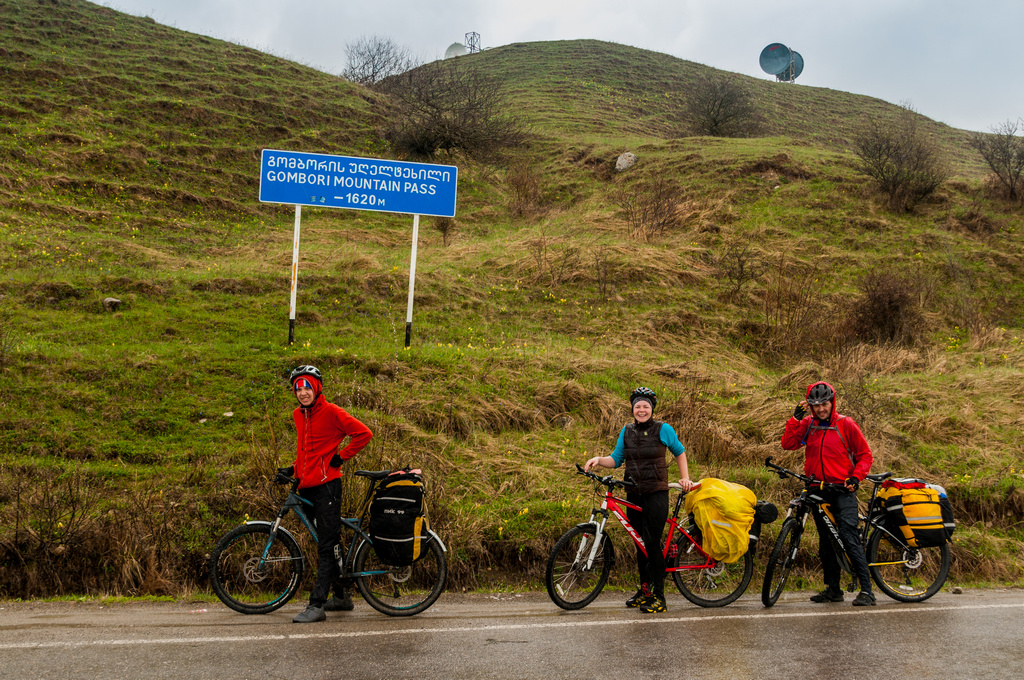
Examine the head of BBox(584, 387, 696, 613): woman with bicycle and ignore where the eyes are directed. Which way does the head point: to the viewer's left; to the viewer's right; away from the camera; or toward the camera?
toward the camera

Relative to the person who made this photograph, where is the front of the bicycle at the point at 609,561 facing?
facing to the left of the viewer

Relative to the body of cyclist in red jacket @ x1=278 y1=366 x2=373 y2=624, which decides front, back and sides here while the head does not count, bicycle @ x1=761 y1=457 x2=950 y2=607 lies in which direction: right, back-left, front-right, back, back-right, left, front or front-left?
back-left

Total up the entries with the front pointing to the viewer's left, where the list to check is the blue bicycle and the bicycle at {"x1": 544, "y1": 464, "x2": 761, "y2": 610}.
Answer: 2

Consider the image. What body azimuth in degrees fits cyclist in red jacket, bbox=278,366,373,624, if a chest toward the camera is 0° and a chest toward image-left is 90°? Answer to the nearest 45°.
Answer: approximately 45°

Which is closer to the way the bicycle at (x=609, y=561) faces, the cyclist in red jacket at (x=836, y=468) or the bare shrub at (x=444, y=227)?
the bare shrub

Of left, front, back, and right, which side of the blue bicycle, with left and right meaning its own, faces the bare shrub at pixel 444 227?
right

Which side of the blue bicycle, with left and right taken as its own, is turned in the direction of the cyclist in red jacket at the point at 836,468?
back

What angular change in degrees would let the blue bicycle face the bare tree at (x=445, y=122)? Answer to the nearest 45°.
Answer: approximately 90° to its right

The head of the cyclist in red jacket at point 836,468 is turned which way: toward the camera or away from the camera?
toward the camera

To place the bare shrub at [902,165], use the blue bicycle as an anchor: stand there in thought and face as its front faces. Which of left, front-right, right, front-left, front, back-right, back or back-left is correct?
back-right

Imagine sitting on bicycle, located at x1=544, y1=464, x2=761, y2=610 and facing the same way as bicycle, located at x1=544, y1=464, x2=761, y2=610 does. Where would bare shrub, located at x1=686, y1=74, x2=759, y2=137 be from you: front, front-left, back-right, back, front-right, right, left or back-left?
right

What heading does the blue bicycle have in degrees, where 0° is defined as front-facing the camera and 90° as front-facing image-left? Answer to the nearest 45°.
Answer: approximately 90°
